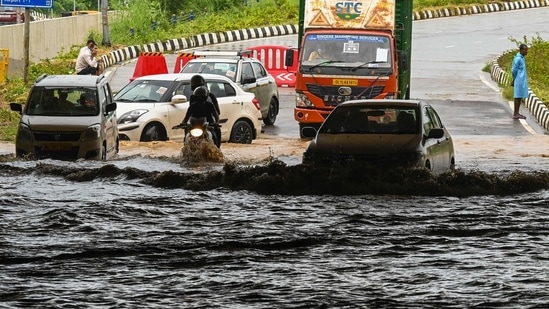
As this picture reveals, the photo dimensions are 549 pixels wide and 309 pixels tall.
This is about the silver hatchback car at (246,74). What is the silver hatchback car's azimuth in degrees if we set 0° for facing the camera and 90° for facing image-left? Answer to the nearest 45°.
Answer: approximately 45°

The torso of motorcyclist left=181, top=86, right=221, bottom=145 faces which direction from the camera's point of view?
toward the camera

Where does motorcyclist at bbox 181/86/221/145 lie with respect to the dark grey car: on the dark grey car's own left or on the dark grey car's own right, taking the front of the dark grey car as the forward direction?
on the dark grey car's own right

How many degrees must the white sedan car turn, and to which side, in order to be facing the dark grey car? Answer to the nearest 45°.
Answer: approximately 90° to its left

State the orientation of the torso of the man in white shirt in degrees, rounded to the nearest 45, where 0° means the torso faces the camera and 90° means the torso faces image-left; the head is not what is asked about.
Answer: approximately 270°

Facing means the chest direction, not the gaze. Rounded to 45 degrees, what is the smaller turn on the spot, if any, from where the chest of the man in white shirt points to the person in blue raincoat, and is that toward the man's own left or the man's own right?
0° — they already face them

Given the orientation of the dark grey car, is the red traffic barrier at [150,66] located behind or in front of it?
behind

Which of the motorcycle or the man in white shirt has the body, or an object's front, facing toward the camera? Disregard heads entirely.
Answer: the motorcycle

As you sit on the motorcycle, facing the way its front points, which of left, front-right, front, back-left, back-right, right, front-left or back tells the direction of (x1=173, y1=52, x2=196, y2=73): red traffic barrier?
back
